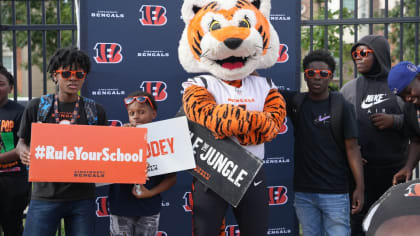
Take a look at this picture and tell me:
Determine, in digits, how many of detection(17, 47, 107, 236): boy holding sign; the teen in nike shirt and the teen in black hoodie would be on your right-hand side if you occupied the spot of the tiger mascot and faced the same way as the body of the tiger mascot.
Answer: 1

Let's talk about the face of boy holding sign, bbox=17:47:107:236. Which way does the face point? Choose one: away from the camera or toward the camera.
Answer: toward the camera

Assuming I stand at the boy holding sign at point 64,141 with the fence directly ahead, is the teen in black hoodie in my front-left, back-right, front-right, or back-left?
front-right

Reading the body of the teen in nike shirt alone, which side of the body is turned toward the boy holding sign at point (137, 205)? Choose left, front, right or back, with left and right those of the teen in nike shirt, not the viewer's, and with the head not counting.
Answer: right

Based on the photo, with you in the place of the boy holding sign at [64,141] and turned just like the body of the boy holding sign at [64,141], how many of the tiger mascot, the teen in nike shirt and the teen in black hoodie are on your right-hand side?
0

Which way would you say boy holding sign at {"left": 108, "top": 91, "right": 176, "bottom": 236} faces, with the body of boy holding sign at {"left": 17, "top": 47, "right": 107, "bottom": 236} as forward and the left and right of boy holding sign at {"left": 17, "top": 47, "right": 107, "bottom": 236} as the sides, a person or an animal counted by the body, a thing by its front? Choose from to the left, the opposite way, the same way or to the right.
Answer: the same way

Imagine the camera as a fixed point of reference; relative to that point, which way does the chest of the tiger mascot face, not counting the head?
toward the camera

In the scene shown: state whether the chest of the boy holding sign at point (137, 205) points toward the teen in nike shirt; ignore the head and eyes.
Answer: no

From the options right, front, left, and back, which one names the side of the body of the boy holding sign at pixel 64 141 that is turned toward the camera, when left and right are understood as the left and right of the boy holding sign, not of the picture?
front

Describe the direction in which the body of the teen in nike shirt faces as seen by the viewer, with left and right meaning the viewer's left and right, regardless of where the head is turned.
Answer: facing the viewer

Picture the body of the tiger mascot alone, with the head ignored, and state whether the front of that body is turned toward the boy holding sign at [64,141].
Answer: no

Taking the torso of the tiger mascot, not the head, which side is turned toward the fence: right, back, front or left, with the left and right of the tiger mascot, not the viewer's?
back

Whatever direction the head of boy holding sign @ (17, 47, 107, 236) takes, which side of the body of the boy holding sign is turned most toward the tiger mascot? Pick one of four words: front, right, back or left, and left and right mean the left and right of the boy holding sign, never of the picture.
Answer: left
